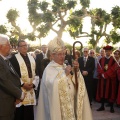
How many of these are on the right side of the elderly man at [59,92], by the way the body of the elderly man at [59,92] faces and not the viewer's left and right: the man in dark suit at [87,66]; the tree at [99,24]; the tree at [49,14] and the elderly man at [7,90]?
1

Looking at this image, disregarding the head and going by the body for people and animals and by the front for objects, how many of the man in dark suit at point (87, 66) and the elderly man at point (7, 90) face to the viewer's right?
1

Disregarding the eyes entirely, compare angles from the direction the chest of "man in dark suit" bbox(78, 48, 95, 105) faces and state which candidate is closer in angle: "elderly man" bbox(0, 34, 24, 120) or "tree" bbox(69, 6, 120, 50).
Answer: the elderly man

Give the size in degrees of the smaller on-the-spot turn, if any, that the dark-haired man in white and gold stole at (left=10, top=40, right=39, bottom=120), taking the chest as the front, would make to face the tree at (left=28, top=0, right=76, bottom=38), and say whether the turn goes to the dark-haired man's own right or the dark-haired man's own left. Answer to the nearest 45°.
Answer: approximately 135° to the dark-haired man's own left

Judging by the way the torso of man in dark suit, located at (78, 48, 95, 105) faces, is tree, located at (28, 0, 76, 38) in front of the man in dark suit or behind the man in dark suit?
behind

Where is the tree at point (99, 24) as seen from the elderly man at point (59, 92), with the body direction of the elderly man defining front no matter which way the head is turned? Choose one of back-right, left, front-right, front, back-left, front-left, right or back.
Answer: back-left

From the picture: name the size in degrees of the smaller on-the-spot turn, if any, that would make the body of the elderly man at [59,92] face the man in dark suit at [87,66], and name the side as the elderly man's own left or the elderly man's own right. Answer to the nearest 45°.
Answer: approximately 135° to the elderly man's own left

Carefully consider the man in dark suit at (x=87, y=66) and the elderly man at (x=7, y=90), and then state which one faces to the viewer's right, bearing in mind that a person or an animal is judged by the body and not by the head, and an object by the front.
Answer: the elderly man

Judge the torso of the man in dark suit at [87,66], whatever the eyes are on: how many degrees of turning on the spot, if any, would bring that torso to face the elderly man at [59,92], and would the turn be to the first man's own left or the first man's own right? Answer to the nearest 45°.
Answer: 0° — they already face them

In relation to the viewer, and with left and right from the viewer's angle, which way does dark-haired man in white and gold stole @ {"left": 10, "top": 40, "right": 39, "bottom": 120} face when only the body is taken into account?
facing the viewer and to the right of the viewer

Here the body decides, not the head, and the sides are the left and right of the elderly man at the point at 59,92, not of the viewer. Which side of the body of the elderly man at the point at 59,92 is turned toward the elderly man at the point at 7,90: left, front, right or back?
right

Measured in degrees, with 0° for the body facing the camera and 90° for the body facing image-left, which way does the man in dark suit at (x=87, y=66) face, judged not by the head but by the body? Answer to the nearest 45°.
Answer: approximately 0°

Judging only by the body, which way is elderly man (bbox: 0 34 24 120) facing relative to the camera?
to the viewer's right
